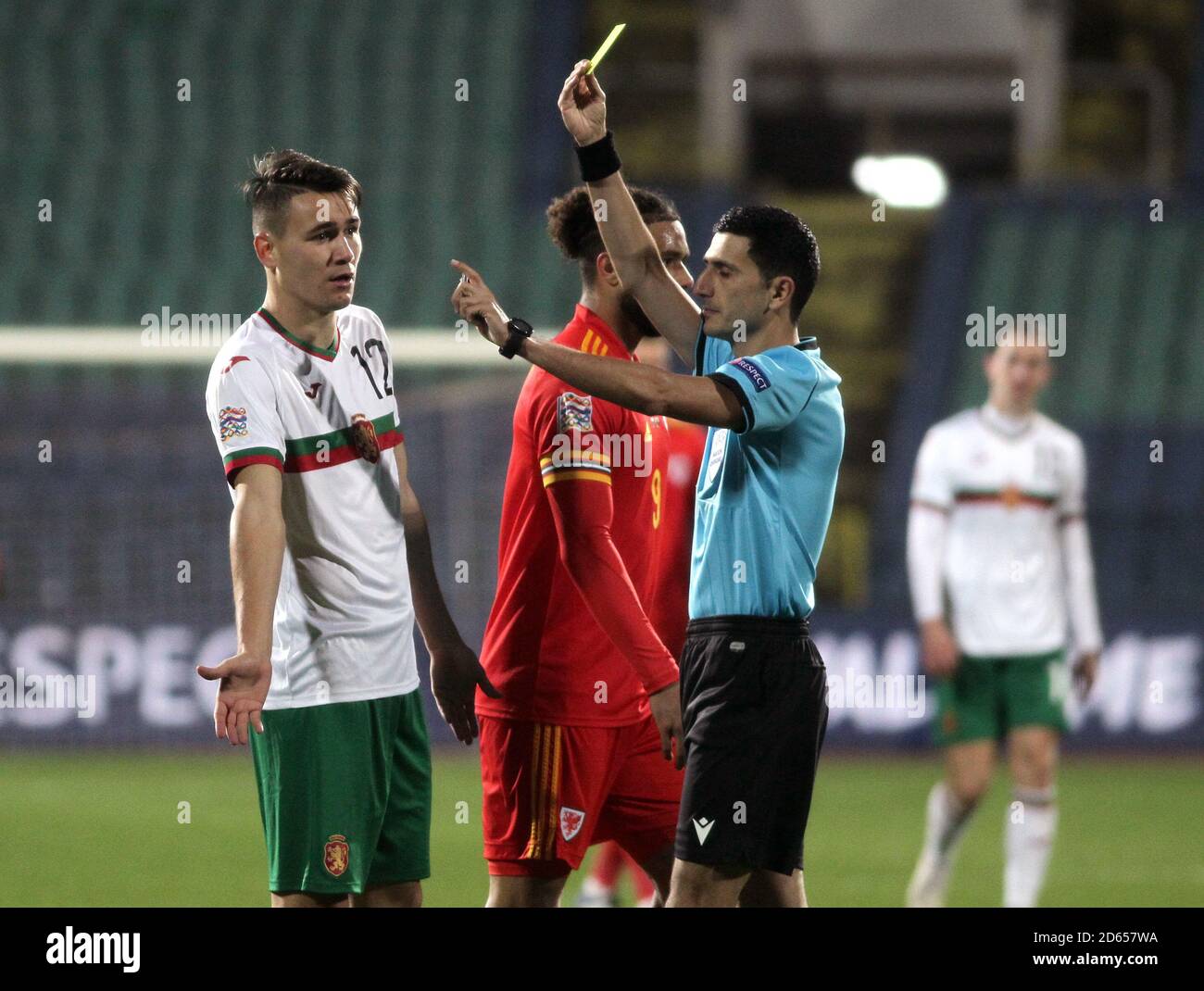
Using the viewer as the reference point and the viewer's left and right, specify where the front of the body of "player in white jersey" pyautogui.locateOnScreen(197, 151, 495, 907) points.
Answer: facing the viewer and to the right of the viewer

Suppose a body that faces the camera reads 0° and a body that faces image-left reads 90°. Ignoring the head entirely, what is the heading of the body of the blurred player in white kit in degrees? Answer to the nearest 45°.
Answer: approximately 0°

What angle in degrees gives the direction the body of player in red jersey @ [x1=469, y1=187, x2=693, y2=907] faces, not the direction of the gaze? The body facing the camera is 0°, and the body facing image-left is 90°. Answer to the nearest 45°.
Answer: approximately 270°

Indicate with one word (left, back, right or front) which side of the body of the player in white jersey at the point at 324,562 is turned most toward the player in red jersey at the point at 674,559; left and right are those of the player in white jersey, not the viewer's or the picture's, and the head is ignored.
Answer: left

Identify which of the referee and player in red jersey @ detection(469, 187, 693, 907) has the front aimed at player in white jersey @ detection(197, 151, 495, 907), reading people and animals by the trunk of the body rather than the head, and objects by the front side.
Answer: the referee

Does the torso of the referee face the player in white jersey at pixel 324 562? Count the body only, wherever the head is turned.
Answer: yes

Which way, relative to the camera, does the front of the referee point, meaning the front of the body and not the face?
to the viewer's left

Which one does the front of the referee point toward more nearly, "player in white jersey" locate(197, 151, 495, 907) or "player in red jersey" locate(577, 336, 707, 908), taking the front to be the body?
the player in white jersey

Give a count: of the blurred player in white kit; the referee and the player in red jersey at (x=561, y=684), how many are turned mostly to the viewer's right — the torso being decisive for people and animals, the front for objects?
1

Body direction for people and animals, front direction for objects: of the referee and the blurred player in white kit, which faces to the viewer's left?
the referee
